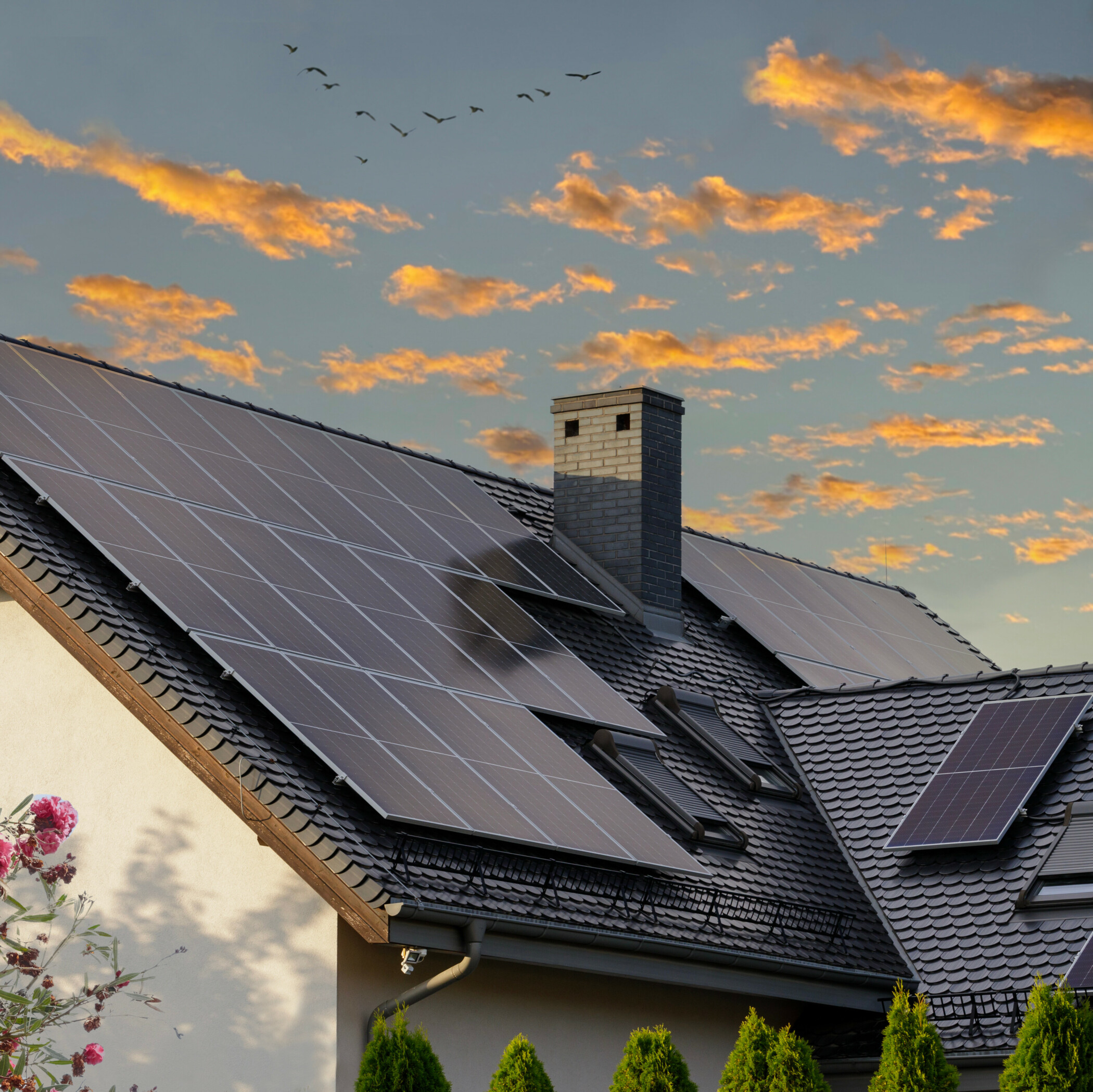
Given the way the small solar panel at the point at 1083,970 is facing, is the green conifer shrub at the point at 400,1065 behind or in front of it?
in front

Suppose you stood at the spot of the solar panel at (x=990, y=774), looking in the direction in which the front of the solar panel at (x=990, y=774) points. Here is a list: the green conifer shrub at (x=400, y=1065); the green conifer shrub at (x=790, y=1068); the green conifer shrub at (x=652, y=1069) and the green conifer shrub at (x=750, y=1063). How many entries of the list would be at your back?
0

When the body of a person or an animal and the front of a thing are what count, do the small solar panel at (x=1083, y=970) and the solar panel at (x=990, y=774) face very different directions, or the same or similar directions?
same or similar directions

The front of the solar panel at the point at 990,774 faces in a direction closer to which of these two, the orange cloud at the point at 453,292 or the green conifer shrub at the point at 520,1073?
the green conifer shrub

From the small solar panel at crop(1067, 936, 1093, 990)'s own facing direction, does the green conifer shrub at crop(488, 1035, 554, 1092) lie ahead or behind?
ahead

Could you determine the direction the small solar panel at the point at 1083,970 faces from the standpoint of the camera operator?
facing the viewer and to the left of the viewer

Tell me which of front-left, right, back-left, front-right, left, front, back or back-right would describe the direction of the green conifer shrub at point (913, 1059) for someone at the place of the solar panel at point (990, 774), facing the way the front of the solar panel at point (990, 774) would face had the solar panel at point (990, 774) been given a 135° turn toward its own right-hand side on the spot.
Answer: back

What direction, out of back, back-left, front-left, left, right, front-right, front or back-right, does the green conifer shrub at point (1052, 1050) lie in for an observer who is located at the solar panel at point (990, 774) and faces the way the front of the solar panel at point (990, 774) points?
front-left

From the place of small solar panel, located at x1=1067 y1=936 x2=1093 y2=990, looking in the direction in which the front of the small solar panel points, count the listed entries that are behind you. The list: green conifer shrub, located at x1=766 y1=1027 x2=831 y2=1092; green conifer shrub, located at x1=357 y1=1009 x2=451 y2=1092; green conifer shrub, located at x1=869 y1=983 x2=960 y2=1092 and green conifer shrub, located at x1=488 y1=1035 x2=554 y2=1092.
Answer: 0

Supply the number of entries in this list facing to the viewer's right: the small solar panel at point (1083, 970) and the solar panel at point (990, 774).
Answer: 0

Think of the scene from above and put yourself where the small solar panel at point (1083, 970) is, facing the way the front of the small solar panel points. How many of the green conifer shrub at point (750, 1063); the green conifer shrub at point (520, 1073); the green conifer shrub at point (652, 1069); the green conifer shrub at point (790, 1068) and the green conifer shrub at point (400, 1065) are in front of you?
5
